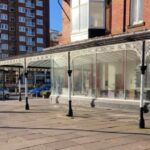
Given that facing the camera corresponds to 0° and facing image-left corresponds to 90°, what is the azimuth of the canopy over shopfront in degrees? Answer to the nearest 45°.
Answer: approximately 45°
